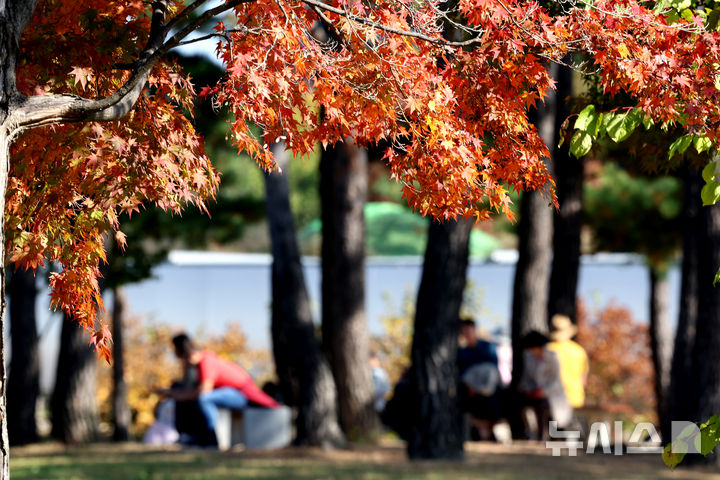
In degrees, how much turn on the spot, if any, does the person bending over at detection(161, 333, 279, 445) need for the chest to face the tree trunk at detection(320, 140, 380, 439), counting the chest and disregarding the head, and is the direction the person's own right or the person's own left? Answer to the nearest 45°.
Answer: approximately 135° to the person's own right

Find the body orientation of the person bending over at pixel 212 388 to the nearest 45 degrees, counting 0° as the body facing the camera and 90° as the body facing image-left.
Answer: approximately 90°

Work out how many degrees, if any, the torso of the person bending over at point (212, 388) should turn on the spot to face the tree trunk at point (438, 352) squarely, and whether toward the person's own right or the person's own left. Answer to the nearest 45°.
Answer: approximately 135° to the person's own left

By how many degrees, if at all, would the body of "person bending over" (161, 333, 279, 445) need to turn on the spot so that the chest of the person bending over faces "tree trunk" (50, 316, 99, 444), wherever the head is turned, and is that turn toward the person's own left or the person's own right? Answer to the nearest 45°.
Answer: approximately 45° to the person's own right

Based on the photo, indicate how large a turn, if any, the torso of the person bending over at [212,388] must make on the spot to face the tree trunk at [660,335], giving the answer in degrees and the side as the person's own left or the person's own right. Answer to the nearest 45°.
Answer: approximately 135° to the person's own right

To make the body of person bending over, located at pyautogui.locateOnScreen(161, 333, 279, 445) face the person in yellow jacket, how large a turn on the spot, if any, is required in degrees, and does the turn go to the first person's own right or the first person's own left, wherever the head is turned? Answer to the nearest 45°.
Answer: approximately 180°

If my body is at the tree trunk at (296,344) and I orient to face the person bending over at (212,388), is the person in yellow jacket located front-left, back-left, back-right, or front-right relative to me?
back-right

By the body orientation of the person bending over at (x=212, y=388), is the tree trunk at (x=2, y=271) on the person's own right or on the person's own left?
on the person's own left

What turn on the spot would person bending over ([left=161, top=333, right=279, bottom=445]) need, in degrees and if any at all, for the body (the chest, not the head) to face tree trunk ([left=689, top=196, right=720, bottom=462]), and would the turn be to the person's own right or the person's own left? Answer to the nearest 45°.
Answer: approximately 135° to the person's own left
